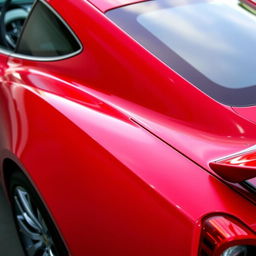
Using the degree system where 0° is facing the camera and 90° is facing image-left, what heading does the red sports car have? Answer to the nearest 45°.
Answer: approximately 135°
